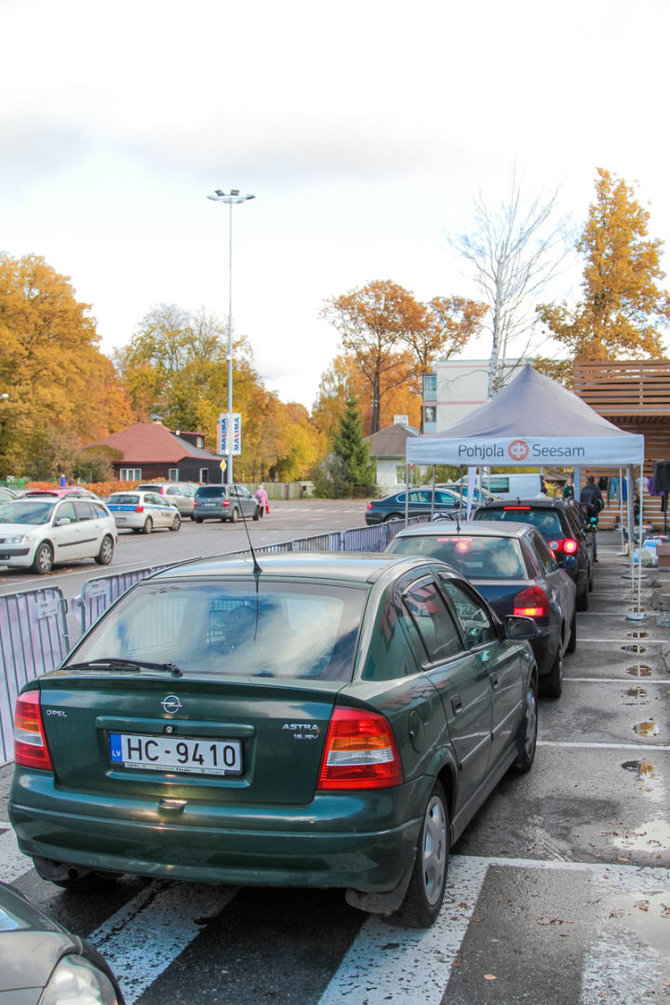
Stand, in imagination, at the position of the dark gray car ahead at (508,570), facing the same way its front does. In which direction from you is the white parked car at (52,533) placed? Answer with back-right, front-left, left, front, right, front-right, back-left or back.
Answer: front-left

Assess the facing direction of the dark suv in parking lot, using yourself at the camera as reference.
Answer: facing away from the viewer

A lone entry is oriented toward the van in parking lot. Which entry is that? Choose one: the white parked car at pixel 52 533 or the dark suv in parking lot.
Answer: the dark suv in parking lot

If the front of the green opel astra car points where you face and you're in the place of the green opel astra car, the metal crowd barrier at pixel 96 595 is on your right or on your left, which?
on your left

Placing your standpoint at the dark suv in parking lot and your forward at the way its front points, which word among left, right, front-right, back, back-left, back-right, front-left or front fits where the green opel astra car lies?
back

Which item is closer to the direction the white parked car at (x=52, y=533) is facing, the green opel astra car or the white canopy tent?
the green opel astra car

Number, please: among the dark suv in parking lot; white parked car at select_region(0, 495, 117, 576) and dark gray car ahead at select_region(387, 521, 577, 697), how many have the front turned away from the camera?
2

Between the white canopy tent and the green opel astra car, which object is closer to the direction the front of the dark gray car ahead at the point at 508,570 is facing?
the white canopy tent

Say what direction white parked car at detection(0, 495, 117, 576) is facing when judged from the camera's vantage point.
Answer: facing the viewer and to the left of the viewer

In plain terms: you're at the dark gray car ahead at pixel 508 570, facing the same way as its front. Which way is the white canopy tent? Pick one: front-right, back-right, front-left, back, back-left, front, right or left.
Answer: front

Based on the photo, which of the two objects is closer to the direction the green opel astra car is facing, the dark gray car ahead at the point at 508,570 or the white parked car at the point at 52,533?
the dark gray car ahead

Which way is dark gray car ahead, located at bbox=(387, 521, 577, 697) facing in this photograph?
away from the camera

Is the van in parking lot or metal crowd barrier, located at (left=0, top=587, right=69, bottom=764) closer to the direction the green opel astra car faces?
the van in parking lot

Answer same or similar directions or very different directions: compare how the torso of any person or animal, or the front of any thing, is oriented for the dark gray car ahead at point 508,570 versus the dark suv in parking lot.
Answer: same or similar directions

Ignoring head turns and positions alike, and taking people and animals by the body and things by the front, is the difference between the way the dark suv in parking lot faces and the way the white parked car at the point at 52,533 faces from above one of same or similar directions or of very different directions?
very different directions

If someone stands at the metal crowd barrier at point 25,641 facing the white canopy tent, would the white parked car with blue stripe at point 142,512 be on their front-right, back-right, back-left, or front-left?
front-left

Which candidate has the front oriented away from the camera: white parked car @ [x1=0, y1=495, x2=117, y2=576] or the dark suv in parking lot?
the dark suv in parking lot

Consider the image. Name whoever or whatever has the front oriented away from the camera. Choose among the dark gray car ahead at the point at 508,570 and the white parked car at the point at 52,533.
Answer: the dark gray car ahead

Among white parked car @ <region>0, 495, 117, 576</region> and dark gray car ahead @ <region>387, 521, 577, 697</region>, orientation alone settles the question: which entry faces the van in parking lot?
the dark gray car ahead

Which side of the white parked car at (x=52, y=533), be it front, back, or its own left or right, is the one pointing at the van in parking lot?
back

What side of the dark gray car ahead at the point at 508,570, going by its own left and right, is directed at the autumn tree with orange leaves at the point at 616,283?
front

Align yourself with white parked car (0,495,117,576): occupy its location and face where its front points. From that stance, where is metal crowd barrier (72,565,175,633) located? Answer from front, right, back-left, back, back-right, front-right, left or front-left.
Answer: front-left

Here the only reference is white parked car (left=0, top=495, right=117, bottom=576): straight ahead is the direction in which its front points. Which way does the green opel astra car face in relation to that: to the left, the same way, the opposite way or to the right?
the opposite way
